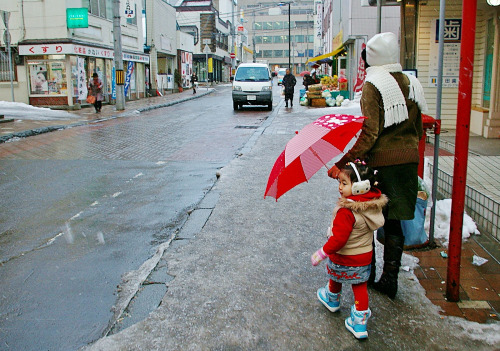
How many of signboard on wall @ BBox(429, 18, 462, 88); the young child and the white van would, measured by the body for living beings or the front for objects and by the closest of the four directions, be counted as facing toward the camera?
2

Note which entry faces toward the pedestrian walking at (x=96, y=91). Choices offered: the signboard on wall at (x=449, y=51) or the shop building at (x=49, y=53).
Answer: the shop building

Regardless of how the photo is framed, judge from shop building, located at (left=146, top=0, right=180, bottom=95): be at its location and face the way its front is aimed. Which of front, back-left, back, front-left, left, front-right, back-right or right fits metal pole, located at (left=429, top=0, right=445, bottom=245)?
front-right

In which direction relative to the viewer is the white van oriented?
toward the camera

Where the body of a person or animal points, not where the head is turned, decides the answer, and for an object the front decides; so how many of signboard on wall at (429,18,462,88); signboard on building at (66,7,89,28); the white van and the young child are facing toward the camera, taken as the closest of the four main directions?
3

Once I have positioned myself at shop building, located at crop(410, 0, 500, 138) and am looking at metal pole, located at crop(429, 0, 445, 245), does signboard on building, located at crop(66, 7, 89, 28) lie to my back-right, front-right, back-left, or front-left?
back-right

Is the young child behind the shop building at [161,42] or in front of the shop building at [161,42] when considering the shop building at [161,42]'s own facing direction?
in front

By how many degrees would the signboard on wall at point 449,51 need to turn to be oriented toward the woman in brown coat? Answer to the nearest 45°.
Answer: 0° — it already faces them

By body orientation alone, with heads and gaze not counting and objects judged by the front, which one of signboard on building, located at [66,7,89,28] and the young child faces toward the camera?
the signboard on building

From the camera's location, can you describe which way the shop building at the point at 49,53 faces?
facing the viewer and to the right of the viewer

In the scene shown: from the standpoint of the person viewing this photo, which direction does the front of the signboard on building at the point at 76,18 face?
facing the viewer

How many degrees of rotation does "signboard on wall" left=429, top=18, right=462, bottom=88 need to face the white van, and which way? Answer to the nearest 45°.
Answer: approximately 135° to its right

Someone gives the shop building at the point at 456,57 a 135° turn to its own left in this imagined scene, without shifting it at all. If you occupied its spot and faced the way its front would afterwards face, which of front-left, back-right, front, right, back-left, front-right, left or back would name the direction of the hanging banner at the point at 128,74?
back-left
